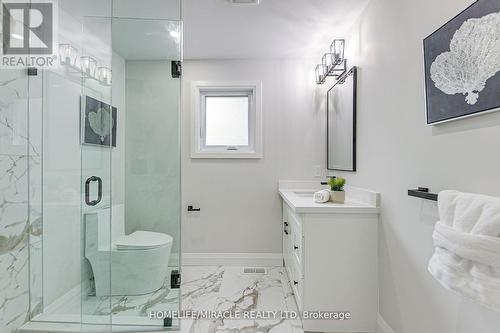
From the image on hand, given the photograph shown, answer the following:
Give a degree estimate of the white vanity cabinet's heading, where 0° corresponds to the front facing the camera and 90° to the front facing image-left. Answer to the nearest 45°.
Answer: approximately 90°

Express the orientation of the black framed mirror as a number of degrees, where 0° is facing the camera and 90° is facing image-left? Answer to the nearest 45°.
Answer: approximately 90°

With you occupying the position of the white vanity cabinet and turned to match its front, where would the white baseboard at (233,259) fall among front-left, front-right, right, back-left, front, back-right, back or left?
front-right

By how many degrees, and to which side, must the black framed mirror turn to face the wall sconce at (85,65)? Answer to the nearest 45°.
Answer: approximately 45° to its left

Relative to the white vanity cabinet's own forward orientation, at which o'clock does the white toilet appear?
The white toilet is roughly at 12 o'clock from the white vanity cabinet.

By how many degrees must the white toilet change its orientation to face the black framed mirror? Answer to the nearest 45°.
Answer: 0° — it already faces it

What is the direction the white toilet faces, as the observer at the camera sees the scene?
facing to the right of the viewer

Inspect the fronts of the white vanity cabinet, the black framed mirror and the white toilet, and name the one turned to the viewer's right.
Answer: the white toilet
